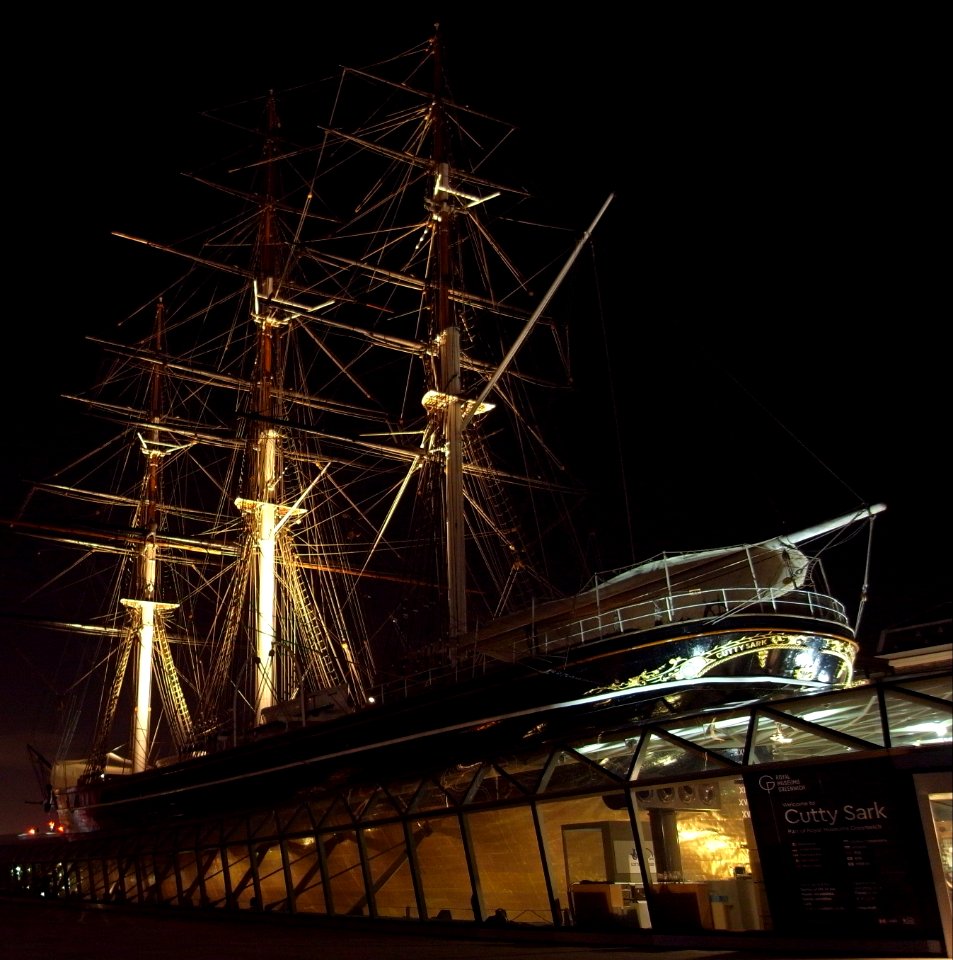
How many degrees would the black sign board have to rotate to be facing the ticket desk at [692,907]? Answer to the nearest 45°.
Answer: approximately 135° to its right

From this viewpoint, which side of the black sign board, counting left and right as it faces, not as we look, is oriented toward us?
front
